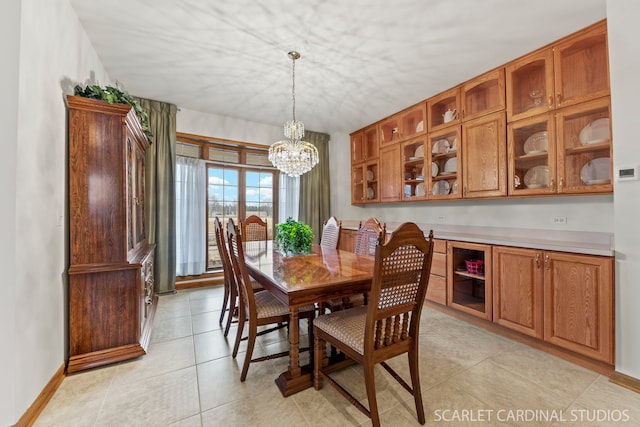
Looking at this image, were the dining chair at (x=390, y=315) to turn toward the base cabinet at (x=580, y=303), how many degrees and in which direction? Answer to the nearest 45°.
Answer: approximately 90° to its right

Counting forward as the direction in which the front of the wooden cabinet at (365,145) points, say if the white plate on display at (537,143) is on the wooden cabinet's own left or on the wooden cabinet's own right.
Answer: on the wooden cabinet's own left

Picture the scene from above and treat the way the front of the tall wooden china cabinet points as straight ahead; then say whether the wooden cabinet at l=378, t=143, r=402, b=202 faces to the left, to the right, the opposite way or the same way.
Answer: the opposite way

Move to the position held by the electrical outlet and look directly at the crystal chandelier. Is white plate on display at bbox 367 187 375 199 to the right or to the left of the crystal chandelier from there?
right

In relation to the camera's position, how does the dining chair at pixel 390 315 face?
facing away from the viewer and to the left of the viewer

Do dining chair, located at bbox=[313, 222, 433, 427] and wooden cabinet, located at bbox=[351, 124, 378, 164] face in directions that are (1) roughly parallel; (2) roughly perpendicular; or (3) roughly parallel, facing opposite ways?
roughly perpendicular

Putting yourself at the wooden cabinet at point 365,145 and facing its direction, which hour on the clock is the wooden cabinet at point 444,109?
the wooden cabinet at point 444,109 is roughly at 9 o'clock from the wooden cabinet at point 365,145.

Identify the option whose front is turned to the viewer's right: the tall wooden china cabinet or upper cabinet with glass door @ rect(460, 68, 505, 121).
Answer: the tall wooden china cabinet

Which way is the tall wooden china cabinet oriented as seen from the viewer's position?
to the viewer's right

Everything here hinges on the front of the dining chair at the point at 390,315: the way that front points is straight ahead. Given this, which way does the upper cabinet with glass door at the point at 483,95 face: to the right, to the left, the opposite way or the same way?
to the left
